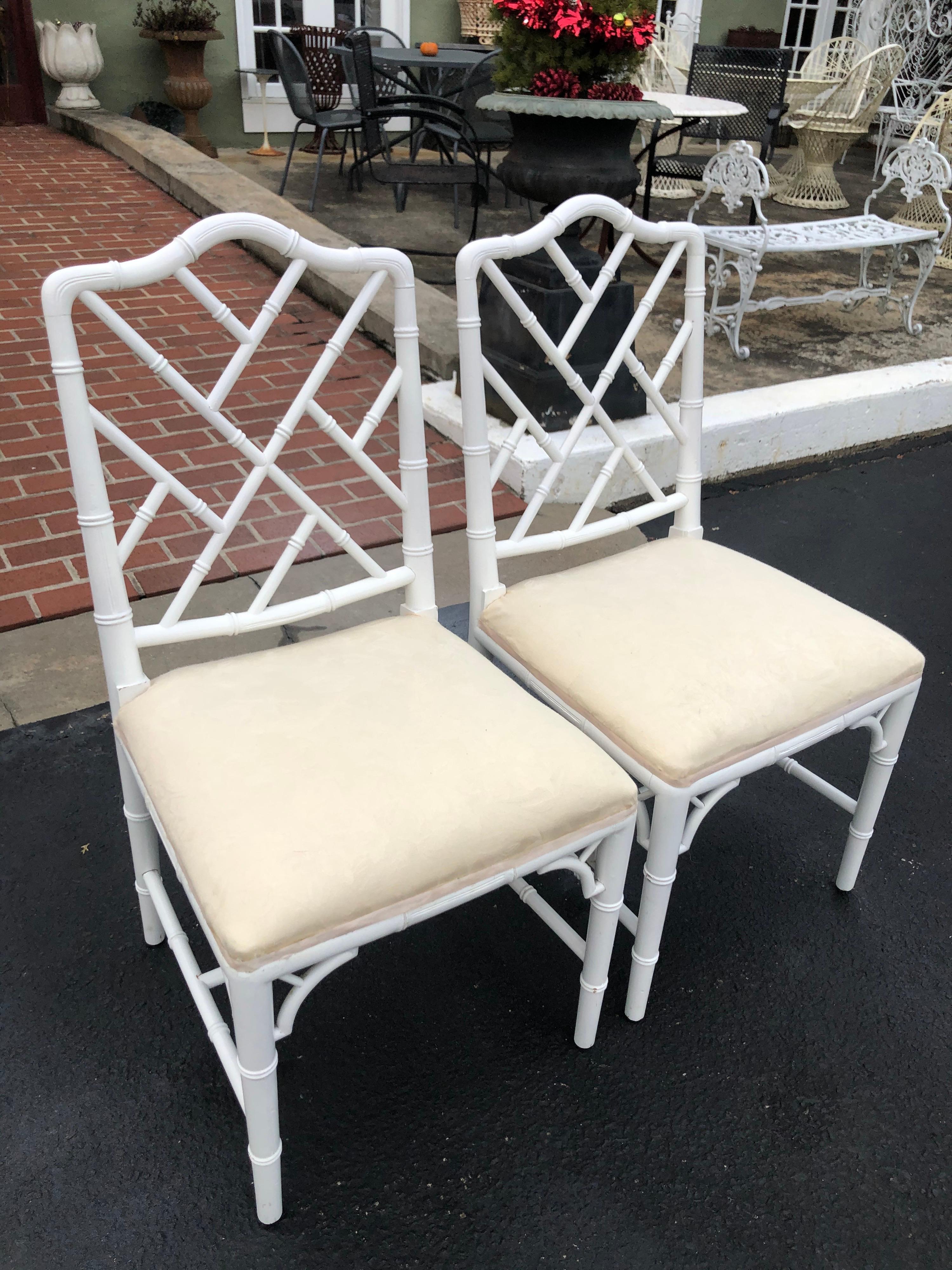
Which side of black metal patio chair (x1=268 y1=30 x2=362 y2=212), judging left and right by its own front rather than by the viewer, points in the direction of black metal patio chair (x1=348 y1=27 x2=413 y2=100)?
front

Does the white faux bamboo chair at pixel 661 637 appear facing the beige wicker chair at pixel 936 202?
no

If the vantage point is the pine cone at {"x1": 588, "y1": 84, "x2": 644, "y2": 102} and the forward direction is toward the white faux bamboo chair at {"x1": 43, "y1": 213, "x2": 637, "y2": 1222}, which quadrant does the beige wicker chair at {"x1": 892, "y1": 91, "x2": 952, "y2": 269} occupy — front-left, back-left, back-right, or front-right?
back-left

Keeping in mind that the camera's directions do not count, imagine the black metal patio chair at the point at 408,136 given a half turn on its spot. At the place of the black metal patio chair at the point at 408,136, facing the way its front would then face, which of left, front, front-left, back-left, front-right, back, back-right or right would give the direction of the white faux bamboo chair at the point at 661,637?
left

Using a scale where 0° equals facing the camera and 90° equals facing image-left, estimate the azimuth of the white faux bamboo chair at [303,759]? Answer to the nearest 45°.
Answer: approximately 315°

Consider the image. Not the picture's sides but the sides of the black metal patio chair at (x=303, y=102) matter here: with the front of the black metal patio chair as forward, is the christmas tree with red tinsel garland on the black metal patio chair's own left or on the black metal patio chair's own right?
on the black metal patio chair's own right

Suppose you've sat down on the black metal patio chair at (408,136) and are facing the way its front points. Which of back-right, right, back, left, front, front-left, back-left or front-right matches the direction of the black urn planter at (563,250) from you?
right

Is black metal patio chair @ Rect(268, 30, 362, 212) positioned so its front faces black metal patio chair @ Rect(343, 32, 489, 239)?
no

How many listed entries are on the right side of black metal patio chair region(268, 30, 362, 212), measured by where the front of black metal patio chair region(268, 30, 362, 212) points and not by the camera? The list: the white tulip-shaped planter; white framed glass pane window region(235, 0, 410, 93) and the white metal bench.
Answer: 1

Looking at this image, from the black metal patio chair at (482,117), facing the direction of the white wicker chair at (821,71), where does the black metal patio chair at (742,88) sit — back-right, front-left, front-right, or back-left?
front-right

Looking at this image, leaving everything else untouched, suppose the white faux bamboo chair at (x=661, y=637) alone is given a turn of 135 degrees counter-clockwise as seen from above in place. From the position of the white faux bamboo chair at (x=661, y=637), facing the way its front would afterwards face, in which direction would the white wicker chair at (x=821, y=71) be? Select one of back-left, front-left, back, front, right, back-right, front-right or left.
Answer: front

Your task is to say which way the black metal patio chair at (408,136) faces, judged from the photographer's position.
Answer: facing to the right of the viewer

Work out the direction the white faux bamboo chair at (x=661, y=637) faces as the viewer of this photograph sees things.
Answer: facing the viewer and to the right of the viewer

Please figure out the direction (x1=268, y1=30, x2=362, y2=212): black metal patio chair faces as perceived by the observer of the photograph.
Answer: facing away from the viewer and to the right of the viewer
